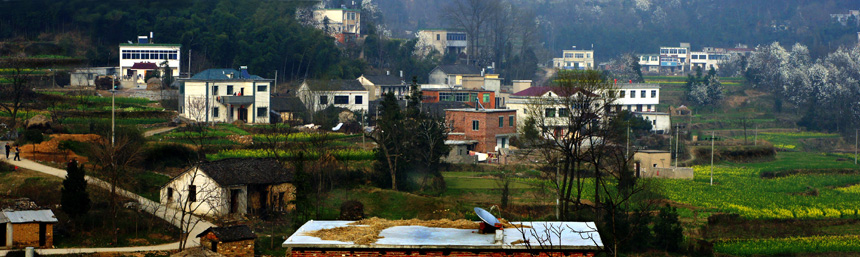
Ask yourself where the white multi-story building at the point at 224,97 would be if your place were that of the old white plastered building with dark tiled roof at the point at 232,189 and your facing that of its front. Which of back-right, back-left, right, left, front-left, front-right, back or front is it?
back-left

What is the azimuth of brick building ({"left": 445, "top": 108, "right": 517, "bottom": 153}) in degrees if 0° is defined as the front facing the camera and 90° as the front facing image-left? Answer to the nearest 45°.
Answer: approximately 315°

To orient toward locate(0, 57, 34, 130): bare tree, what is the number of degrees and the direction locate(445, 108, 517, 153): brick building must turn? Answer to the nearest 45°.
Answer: approximately 135° to its right

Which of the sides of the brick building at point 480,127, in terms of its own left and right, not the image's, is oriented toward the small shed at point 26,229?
right

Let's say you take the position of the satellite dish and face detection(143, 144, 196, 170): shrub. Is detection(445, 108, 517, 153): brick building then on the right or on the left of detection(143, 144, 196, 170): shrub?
right

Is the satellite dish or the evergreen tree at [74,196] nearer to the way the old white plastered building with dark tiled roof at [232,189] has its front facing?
the satellite dish

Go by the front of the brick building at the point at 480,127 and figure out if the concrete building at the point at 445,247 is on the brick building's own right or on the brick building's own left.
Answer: on the brick building's own right

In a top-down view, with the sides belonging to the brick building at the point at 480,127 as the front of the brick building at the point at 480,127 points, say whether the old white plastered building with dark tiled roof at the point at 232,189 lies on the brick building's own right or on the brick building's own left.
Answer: on the brick building's own right

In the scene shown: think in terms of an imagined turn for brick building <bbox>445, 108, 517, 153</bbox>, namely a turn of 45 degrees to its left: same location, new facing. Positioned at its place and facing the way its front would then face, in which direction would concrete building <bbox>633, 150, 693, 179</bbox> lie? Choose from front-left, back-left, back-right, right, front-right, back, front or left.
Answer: front

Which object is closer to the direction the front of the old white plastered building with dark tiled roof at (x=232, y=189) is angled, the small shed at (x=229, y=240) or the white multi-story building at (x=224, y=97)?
the small shed

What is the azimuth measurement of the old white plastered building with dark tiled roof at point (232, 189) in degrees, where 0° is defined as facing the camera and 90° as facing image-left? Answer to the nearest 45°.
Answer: approximately 315°

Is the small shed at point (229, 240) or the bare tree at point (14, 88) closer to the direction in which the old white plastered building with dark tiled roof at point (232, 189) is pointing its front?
the small shed

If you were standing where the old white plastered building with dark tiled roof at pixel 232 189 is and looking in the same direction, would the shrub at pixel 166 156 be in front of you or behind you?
behind

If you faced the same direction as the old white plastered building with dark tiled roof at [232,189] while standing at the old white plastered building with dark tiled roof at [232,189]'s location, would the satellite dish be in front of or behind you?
in front
